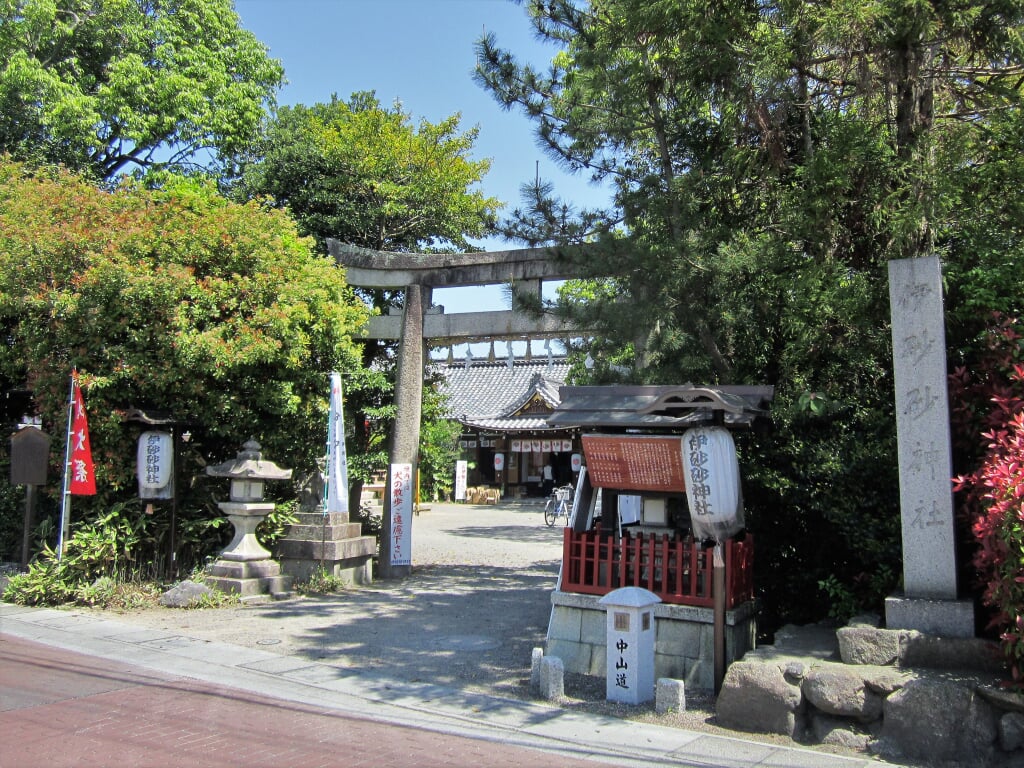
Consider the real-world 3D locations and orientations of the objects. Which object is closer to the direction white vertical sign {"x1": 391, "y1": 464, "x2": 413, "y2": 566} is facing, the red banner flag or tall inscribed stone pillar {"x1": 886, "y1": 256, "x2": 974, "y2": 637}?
the tall inscribed stone pillar

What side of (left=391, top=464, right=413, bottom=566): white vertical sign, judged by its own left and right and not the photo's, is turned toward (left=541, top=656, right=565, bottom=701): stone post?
front

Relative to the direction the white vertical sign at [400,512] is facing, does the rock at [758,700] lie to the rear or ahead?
ahead

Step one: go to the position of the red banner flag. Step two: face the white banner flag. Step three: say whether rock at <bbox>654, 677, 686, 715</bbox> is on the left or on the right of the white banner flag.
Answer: right

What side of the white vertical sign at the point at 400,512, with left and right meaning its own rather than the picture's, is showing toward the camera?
front

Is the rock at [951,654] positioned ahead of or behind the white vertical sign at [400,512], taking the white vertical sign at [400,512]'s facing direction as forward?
ahead

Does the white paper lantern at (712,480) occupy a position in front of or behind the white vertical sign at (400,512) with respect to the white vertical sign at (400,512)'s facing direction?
in front

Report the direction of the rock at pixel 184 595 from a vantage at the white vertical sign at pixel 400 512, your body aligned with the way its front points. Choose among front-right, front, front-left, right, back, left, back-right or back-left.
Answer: front-right

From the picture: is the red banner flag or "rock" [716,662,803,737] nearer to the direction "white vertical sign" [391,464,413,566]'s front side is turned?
the rock

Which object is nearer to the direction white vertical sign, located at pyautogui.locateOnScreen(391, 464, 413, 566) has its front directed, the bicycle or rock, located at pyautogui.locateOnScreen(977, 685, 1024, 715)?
the rock

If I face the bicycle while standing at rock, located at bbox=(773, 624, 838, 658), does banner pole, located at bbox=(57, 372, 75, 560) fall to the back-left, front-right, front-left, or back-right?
front-left

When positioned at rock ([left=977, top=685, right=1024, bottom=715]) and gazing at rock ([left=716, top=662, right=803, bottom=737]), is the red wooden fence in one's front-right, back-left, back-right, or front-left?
front-right

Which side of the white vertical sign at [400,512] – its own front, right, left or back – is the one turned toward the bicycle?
back

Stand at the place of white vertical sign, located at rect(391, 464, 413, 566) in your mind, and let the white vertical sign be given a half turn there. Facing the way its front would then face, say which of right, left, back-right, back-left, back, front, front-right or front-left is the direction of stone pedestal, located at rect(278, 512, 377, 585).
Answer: back-left
